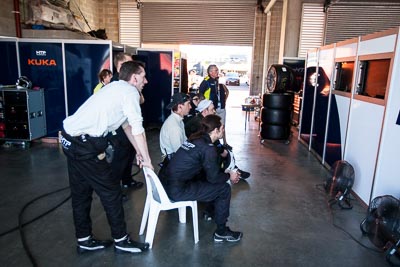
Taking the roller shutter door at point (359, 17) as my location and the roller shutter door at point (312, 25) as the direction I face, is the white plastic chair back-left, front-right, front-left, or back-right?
front-left

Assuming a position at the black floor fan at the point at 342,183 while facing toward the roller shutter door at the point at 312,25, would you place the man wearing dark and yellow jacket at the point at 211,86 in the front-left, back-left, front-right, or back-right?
front-left

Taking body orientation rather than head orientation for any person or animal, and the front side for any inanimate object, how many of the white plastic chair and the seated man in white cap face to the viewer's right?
2

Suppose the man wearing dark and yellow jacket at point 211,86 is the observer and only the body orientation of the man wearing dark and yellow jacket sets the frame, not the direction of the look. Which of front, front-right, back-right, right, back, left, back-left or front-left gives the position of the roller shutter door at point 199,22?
back-left

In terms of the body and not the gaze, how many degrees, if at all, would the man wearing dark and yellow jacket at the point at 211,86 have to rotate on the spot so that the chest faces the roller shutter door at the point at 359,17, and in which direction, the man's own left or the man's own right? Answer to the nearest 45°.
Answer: approximately 90° to the man's own left

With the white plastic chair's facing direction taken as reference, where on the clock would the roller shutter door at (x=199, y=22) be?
The roller shutter door is roughly at 9 o'clock from the white plastic chair.

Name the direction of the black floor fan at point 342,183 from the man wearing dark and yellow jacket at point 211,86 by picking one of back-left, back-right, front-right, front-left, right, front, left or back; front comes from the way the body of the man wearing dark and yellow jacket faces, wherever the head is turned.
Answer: front

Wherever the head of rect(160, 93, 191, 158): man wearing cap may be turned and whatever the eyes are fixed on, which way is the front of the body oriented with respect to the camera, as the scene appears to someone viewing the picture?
to the viewer's right

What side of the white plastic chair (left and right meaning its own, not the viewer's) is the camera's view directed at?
right

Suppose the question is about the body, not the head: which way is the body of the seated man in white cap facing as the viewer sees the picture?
to the viewer's right

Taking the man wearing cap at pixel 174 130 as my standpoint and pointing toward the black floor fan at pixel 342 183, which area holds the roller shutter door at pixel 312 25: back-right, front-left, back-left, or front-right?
front-left

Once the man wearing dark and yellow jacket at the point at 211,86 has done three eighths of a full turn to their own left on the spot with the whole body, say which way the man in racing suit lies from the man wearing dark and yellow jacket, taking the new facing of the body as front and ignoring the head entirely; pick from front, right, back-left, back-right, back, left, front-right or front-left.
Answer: back

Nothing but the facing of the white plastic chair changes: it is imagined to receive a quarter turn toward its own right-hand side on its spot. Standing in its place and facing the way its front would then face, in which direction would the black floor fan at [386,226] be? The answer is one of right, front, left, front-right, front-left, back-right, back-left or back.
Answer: left

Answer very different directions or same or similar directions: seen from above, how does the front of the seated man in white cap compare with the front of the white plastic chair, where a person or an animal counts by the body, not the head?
same or similar directions
